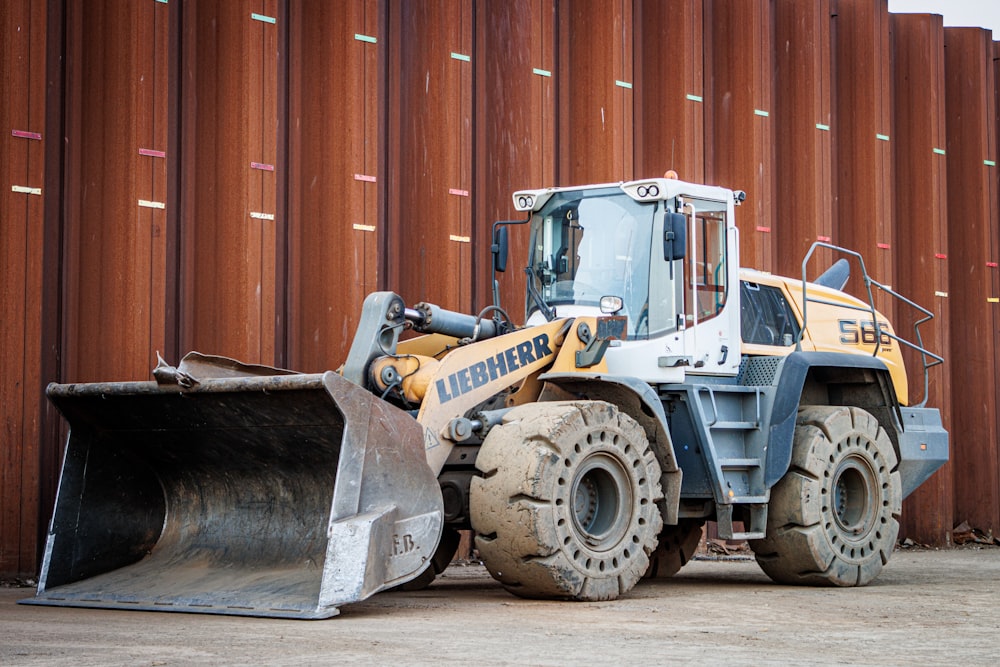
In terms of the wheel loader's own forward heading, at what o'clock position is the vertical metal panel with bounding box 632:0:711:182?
The vertical metal panel is roughly at 5 o'clock from the wheel loader.

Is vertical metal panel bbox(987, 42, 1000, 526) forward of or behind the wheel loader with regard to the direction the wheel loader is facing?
behind

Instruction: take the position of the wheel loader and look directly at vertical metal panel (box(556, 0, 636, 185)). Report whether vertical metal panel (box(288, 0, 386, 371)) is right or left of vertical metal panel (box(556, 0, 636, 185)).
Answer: left

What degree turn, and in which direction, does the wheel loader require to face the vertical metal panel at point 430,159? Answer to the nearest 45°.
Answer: approximately 135° to its right

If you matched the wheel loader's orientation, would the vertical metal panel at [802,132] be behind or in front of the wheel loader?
behind

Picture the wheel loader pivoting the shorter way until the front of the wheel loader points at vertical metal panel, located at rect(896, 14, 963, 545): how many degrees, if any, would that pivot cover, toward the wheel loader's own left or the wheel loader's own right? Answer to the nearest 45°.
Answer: approximately 180°

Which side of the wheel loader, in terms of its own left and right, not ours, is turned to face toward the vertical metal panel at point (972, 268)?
back

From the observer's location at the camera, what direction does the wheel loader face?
facing the viewer and to the left of the viewer

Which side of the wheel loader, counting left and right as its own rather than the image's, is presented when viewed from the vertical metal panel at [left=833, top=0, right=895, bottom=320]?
back

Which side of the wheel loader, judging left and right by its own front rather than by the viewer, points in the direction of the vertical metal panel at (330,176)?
right

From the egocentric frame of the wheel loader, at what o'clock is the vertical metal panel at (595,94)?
The vertical metal panel is roughly at 5 o'clock from the wheel loader.
